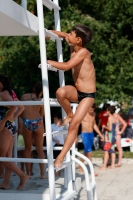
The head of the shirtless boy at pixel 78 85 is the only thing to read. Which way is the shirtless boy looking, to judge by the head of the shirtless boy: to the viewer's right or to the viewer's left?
to the viewer's left

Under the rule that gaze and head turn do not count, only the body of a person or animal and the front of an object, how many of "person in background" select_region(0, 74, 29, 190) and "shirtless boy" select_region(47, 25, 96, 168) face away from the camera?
0

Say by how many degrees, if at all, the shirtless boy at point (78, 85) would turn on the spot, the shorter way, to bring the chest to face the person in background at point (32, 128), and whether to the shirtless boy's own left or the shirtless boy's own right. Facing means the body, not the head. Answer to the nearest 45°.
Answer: approximately 90° to the shirtless boy's own right

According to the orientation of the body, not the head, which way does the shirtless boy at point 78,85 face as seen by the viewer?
to the viewer's left

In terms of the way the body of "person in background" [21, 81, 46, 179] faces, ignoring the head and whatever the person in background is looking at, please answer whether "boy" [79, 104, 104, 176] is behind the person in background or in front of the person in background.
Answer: in front
